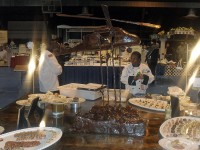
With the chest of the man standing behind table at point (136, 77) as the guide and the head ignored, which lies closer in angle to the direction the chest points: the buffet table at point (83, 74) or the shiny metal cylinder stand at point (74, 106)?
the shiny metal cylinder stand

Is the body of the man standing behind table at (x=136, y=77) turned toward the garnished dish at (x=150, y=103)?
yes

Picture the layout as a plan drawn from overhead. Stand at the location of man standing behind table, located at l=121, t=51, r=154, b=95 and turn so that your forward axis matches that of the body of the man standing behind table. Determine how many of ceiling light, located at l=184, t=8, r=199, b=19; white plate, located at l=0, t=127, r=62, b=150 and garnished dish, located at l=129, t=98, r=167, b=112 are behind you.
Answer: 1

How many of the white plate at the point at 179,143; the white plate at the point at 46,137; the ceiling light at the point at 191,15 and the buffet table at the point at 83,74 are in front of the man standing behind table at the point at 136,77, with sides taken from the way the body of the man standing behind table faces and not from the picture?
2

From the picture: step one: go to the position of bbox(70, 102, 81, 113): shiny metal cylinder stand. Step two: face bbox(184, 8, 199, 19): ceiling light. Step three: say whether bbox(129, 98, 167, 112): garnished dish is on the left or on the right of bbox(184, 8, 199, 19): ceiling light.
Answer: right

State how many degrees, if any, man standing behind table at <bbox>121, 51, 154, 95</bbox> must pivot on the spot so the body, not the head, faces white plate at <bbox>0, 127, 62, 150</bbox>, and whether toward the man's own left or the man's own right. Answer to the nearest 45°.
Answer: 0° — they already face it

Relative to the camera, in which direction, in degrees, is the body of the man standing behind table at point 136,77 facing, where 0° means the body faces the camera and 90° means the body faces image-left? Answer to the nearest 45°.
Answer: approximately 0°

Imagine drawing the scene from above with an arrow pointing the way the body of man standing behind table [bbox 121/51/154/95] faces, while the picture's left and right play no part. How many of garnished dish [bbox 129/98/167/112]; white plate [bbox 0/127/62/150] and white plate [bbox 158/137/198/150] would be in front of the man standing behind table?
3
